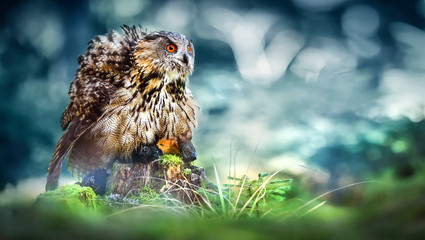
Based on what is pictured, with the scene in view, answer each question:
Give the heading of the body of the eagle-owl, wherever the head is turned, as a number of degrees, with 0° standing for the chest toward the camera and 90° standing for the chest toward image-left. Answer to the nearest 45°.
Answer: approximately 315°
